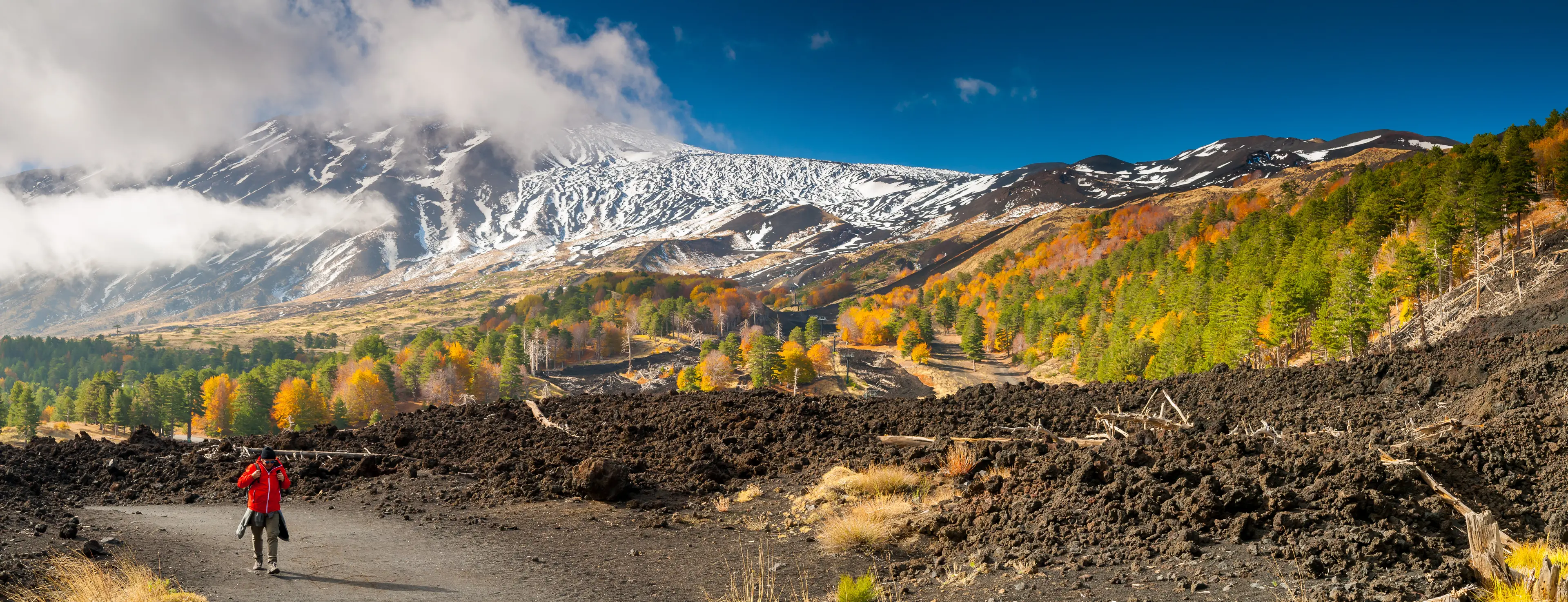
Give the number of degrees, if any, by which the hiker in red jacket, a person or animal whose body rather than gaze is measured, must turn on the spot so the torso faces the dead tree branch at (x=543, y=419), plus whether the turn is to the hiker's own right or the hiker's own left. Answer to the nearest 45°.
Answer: approximately 135° to the hiker's own left

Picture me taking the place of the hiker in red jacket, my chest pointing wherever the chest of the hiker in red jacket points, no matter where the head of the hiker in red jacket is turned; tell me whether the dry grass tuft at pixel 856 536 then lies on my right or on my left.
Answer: on my left

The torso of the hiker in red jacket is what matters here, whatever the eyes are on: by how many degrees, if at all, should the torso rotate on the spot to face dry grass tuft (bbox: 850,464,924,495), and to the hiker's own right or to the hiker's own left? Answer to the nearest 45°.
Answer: approximately 90° to the hiker's own left

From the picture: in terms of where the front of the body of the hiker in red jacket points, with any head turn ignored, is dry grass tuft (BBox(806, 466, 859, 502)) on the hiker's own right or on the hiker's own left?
on the hiker's own left

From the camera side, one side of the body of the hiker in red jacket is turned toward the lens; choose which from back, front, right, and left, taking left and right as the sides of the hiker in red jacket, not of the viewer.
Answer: front

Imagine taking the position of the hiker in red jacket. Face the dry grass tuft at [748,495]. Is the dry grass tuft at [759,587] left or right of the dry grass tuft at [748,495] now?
right

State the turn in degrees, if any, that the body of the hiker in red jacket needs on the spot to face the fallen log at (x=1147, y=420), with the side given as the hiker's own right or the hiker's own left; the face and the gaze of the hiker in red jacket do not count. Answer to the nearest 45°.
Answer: approximately 90° to the hiker's own left

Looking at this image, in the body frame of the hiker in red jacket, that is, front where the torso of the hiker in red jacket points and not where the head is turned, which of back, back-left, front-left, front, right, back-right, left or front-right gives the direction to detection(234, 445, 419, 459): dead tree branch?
back

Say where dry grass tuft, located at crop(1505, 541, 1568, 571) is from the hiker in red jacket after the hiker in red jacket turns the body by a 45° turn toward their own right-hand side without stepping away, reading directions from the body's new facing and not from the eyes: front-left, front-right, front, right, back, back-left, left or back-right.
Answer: left

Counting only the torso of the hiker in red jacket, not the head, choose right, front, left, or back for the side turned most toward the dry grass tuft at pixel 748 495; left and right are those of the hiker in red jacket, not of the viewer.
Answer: left

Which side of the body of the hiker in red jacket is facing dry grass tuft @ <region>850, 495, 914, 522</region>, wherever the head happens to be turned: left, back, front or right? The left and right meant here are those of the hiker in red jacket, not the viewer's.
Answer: left

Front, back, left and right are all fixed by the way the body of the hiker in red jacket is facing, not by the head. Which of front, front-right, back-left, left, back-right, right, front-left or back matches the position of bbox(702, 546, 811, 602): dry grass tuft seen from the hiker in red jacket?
front-left
